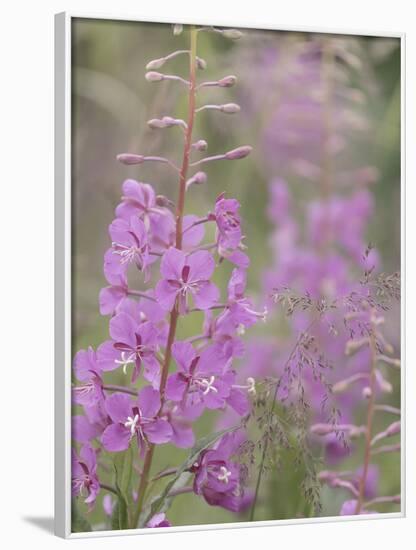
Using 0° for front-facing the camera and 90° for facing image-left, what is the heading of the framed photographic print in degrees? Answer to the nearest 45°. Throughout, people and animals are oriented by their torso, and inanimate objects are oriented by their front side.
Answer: approximately 315°
